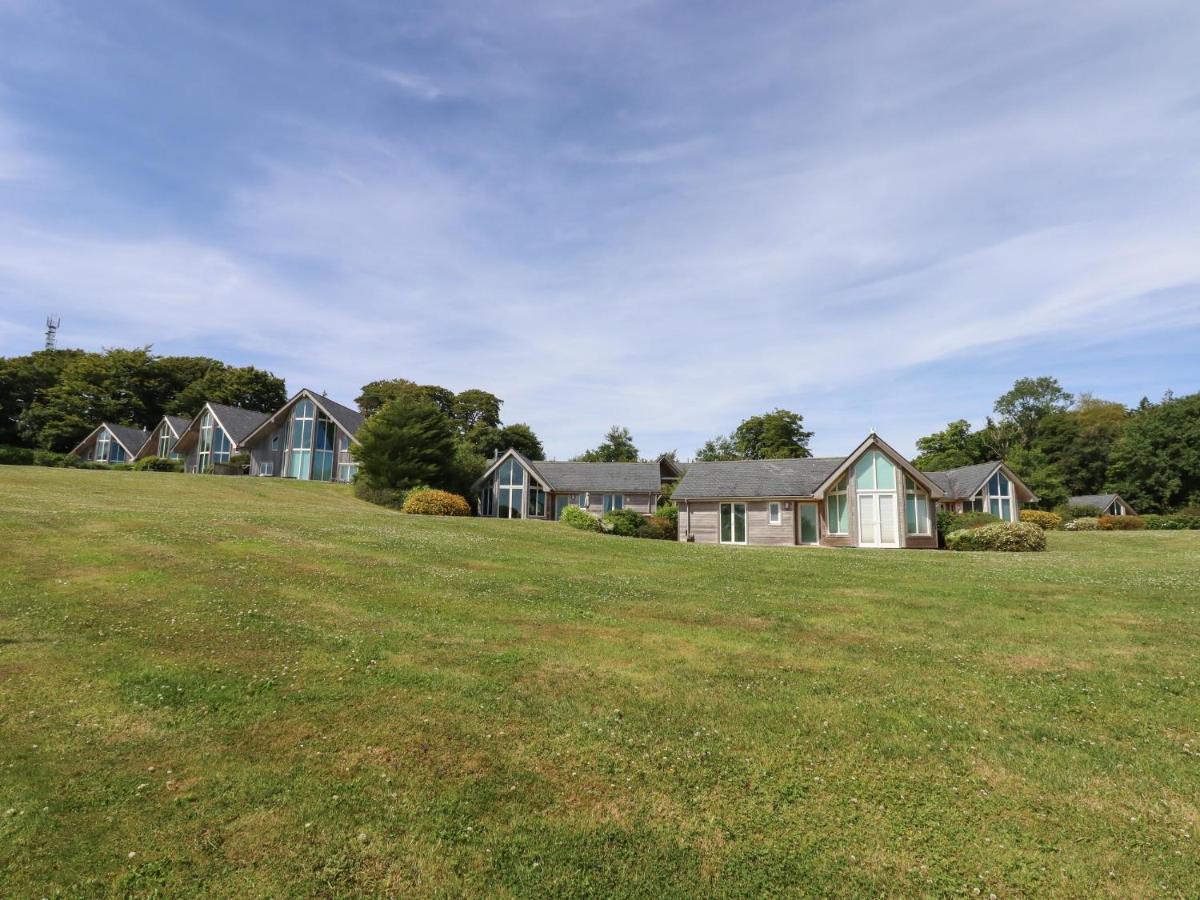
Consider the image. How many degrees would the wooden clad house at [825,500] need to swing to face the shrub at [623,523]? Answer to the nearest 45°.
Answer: approximately 90° to its right

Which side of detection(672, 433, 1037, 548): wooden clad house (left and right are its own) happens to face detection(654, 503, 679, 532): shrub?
right

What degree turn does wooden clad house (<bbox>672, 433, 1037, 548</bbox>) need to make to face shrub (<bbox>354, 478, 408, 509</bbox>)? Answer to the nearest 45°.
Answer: approximately 90° to its right

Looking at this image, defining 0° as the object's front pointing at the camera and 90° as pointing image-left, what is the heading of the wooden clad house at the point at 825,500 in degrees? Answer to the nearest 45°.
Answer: approximately 0°
